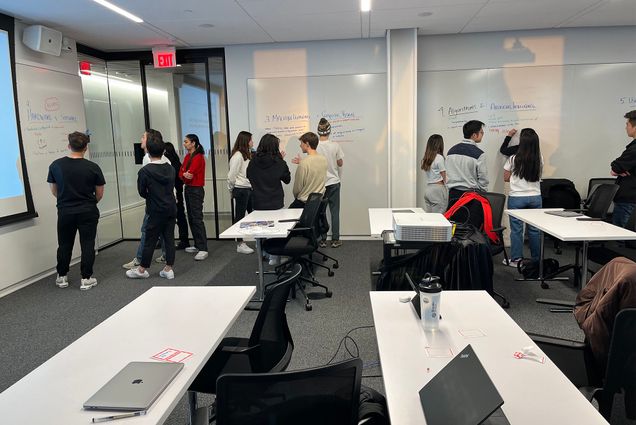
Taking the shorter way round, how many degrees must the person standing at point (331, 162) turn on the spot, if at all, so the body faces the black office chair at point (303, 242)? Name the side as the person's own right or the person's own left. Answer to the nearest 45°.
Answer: approximately 180°

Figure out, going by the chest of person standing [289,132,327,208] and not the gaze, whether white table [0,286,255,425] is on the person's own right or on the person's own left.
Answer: on the person's own left

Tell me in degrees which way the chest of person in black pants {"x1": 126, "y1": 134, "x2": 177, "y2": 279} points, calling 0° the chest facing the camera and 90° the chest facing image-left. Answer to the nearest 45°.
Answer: approximately 135°

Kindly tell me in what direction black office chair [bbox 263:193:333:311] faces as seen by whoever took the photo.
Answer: facing to the left of the viewer

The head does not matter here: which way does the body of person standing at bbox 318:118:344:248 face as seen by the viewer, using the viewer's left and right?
facing away from the viewer

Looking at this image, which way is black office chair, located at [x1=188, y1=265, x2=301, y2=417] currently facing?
to the viewer's left

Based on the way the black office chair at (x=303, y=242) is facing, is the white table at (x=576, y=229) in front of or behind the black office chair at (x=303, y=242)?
behind

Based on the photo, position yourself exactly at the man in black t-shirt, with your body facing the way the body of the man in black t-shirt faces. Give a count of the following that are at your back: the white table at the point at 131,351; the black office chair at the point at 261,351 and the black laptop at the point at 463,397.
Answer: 3

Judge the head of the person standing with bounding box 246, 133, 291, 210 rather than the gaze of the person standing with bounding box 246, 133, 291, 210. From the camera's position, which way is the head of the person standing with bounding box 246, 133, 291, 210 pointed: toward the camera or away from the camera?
away from the camera

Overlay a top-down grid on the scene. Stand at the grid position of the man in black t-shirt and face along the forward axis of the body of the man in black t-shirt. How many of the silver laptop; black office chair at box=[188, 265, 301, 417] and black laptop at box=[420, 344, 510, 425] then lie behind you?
3

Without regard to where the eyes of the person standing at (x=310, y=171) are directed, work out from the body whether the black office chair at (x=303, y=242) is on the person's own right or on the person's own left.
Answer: on the person's own left

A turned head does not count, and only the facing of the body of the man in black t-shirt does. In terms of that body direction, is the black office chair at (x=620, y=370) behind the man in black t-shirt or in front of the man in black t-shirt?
behind
